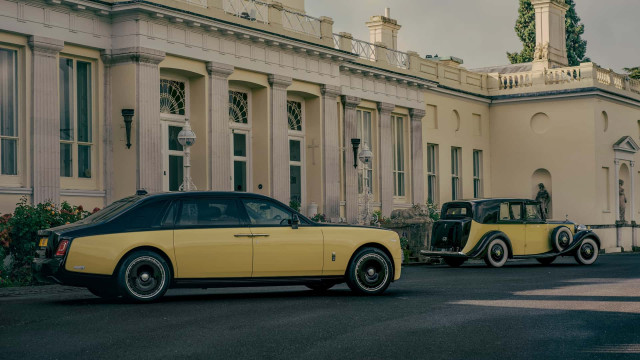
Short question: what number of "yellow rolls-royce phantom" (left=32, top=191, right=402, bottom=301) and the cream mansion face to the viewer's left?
0

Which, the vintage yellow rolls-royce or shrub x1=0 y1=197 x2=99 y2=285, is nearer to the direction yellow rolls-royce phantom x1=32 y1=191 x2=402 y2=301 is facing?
the vintage yellow rolls-royce

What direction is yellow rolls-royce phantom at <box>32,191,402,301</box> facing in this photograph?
to the viewer's right

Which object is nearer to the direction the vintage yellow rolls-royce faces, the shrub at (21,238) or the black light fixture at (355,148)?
the black light fixture

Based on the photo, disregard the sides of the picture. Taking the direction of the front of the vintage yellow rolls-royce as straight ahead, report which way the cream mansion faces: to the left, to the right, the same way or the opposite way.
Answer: to the right

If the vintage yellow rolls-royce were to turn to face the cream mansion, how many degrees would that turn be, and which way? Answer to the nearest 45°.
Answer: approximately 90° to its left

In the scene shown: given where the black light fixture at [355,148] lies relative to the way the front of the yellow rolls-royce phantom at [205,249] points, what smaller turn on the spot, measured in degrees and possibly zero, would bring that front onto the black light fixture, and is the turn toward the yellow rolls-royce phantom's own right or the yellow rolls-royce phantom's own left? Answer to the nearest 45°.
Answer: approximately 90° to the yellow rolls-royce phantom's own left

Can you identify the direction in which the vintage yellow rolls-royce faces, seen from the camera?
facing away from the viewer and to the right of the viewer

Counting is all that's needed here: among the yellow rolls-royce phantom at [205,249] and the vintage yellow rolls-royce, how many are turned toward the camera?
0

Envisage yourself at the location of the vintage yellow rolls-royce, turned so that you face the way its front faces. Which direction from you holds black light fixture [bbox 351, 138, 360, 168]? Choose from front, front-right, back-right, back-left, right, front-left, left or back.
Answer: left
